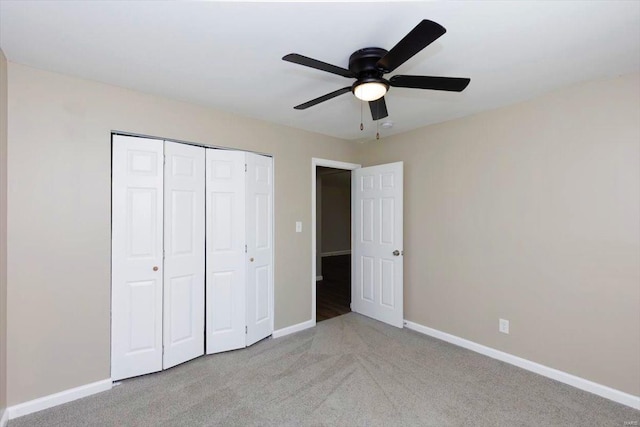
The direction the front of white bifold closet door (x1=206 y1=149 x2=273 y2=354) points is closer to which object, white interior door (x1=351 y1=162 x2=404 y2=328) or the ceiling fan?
the ceiling fan

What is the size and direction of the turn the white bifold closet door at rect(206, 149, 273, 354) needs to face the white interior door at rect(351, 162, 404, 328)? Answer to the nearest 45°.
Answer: approximately 45° to its left

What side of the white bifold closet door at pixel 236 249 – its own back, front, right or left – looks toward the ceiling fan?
front

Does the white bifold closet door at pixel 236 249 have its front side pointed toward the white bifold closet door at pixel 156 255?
no

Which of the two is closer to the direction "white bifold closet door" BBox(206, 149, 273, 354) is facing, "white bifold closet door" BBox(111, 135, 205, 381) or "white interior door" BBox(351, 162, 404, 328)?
the white interior door
